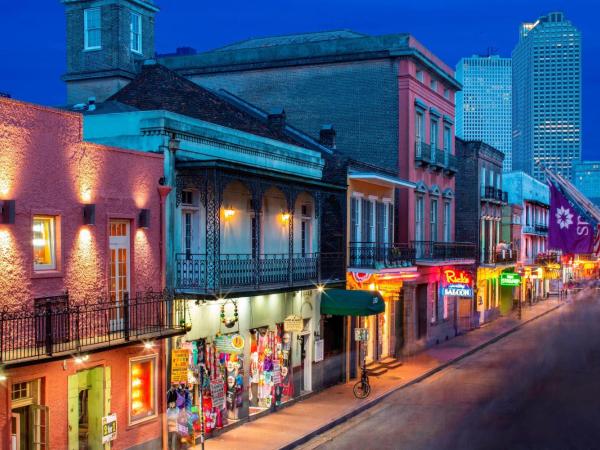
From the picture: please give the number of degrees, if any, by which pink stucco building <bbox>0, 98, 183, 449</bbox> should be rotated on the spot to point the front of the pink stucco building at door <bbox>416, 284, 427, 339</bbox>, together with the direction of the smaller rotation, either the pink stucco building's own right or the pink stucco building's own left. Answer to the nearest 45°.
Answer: approximately 90° to the pink stucco building's own left

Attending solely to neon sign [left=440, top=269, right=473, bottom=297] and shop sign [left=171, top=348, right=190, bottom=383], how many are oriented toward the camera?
2

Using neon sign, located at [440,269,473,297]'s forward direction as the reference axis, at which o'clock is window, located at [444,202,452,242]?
The window is roughly at 6 o'clock from the neon sign.

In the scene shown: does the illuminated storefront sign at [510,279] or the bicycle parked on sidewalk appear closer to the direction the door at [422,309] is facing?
the bicycle parked on sidewalk

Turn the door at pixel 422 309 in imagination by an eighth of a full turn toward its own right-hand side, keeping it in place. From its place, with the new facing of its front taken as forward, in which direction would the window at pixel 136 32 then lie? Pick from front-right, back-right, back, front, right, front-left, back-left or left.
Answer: right

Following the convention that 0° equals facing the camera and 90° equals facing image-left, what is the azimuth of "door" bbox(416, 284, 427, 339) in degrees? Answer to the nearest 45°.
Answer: approximately 315°

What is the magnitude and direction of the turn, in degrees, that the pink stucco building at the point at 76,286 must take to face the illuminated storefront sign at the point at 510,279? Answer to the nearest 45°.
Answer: approximately 90° to its left

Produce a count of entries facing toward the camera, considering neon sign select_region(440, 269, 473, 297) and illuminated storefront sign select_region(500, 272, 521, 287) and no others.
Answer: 2

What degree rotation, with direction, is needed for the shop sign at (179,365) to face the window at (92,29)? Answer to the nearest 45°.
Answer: approximately 180°

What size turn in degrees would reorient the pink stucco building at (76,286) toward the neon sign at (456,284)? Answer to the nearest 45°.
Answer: approximately 90° to its left
